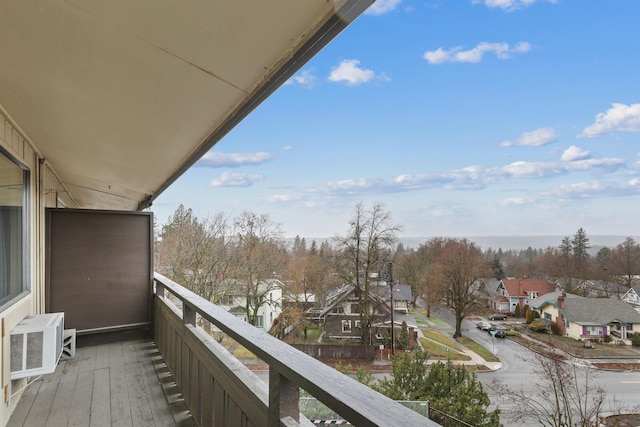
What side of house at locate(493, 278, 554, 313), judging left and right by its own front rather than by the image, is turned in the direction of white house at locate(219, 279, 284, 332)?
front

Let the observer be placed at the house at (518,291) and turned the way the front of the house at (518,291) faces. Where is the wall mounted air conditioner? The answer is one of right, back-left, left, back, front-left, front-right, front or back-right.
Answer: front-left

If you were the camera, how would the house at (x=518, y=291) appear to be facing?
facing the viewer and to the left of the viewer

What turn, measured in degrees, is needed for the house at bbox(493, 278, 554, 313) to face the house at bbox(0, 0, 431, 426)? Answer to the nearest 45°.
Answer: approximately 45° to its left

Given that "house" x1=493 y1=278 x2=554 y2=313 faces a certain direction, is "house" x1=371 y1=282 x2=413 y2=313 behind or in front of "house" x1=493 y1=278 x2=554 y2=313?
in front

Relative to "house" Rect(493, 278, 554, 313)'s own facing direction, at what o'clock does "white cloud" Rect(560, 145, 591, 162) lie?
The white cloud is roughly at 5 o'clock from the house.

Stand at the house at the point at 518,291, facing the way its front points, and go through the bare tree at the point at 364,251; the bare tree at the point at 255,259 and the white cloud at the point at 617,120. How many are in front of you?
2

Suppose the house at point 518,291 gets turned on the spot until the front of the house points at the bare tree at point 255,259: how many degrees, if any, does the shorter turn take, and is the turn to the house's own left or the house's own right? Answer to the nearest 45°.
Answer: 0° — it already faces it

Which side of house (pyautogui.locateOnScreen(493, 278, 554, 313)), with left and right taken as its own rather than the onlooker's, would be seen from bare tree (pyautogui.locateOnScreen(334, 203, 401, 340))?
front

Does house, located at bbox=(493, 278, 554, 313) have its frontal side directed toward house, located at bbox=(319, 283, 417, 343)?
yes

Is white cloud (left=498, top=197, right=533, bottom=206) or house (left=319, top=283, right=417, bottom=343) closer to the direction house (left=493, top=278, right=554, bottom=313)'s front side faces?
the house

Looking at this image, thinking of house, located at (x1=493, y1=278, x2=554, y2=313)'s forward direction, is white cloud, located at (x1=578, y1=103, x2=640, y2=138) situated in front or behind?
behind
